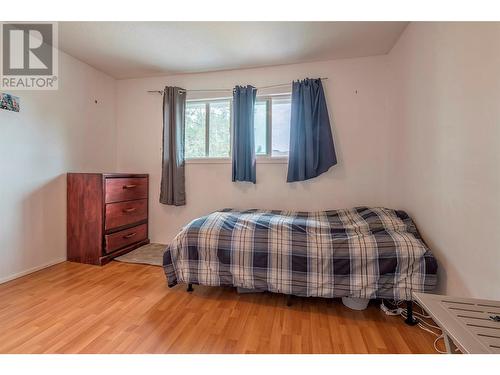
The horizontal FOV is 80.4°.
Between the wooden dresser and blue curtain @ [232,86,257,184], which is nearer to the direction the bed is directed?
the wooden dresser

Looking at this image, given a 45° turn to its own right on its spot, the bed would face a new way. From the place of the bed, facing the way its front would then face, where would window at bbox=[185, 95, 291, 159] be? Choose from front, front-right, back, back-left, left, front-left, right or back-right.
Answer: front

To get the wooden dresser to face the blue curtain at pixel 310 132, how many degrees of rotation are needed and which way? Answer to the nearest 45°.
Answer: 0° — it already faces it

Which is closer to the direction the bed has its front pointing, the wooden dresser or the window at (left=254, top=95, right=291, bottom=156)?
the wooden dresser

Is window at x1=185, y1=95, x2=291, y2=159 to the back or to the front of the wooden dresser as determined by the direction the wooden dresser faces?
to the front

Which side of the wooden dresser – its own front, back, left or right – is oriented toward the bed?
front

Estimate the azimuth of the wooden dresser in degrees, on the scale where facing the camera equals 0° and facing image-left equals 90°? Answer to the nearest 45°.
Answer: approximately 315°

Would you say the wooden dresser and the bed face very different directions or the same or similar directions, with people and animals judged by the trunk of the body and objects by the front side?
very different directions

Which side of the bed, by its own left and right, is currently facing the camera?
left

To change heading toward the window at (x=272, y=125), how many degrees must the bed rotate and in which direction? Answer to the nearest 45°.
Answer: approximately 90° to its right

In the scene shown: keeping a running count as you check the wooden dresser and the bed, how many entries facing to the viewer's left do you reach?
1

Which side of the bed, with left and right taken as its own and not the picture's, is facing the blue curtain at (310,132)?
right
